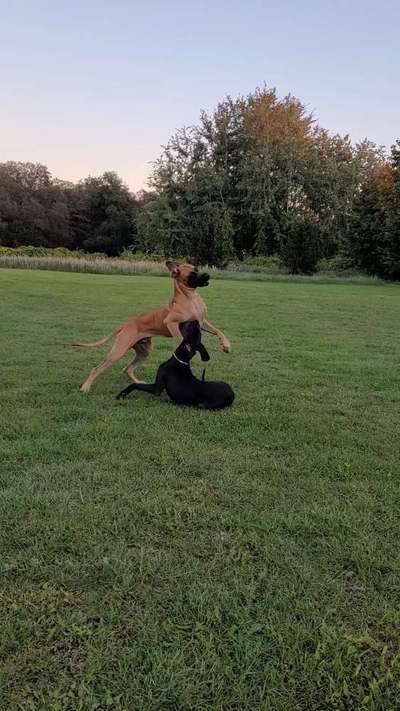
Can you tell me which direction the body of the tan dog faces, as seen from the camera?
to the viewer's right

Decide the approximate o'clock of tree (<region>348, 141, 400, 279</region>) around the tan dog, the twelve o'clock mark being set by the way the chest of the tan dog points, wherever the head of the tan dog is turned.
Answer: The tree is roughly at 10 o'clock from the tan dog.

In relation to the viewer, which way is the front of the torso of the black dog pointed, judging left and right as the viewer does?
facing to the left of the viewer

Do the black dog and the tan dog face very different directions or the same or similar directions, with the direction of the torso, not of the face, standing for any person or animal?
very different directions

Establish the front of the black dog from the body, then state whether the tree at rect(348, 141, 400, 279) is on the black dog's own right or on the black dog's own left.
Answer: on the black dog's own right

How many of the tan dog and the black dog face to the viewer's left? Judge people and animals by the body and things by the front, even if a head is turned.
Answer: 1
